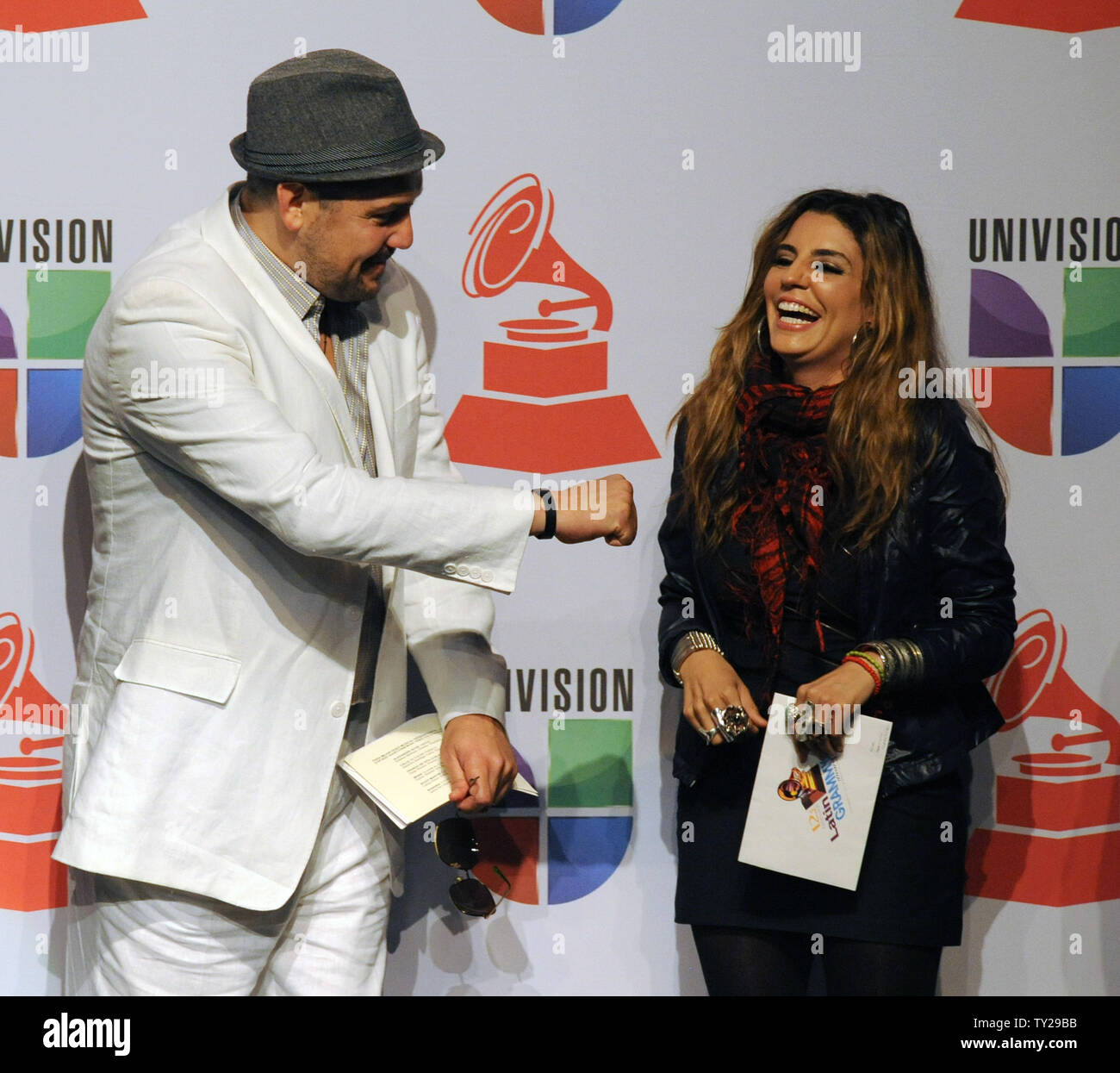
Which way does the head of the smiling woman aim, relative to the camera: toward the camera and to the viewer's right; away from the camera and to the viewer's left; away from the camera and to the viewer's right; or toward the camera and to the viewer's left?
toward the camera and to the viewer's left

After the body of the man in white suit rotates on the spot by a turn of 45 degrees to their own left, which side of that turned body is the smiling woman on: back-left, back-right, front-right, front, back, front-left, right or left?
front

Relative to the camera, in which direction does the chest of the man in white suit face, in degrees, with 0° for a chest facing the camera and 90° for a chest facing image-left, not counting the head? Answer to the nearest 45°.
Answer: approximately 315°
